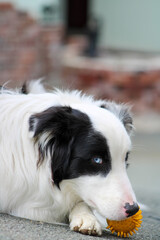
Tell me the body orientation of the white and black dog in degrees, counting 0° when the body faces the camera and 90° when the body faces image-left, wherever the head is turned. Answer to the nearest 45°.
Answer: approximately 315°
